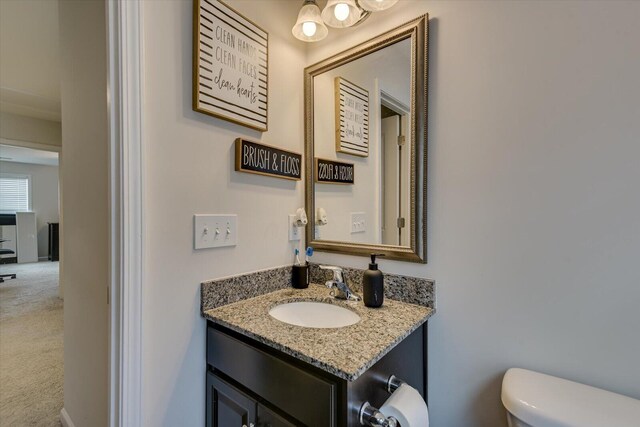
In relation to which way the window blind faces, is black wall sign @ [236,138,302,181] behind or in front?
in front

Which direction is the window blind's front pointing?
toward the camera

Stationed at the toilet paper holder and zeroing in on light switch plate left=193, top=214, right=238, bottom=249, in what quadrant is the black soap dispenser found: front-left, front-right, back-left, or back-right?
front-right

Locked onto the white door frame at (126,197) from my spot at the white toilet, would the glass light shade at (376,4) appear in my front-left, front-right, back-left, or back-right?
front-right

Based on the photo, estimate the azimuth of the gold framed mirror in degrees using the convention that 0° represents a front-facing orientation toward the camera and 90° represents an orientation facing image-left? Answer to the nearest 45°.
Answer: approximately 45°

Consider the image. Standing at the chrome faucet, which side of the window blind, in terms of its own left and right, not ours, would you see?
front

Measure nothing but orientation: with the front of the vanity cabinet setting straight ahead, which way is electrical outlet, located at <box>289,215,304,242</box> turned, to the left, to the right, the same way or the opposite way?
to the left

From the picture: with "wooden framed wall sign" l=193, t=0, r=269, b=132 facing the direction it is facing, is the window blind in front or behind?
behind

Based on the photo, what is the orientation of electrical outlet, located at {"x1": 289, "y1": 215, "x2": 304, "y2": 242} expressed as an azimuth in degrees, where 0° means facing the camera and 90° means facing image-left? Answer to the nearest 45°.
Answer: approximately 315°

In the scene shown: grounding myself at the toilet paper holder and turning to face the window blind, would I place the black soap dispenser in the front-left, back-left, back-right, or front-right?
front-right

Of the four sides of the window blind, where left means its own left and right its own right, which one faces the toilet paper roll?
front

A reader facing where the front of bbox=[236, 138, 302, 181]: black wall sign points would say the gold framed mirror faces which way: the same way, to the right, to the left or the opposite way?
to the right

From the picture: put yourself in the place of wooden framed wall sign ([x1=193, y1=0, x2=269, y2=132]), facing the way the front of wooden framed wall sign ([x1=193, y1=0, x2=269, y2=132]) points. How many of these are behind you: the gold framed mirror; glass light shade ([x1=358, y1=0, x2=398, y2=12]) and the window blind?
1

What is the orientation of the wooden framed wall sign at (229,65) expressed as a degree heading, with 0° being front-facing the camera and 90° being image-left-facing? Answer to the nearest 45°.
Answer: approximately 315°
